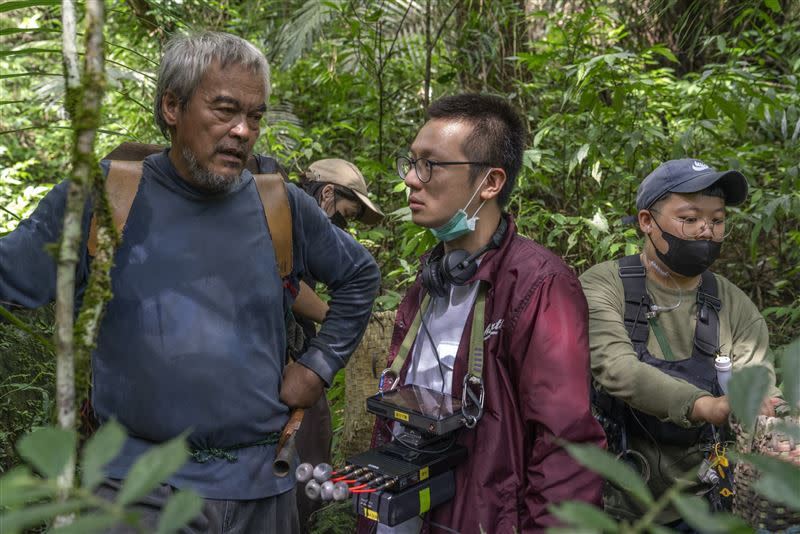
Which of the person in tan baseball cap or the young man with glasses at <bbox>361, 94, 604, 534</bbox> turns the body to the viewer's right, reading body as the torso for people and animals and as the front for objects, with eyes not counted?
the person in tan baseball cap

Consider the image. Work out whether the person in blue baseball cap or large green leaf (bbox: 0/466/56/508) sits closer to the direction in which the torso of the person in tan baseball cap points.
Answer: the person in blue baseball cap

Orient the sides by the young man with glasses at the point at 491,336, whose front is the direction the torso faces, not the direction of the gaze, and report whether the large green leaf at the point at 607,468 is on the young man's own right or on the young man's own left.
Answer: on the young man's own left

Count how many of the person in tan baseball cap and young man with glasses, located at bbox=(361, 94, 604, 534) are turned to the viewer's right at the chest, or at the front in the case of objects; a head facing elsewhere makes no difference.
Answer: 1

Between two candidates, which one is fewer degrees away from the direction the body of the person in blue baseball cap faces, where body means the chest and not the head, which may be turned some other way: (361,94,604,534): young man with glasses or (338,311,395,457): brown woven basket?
the young man with glasses

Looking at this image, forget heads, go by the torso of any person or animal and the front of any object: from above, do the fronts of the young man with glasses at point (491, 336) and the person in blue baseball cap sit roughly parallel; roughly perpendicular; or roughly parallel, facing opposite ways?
roughly perpendicular

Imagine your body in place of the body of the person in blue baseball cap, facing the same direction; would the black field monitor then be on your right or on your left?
on your right

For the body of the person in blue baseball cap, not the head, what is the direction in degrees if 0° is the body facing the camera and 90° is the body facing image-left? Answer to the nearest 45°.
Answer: approximately 315°

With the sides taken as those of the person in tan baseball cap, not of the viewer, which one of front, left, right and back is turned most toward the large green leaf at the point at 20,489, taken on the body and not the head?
right
